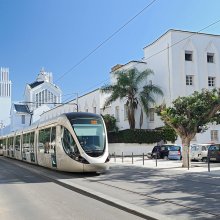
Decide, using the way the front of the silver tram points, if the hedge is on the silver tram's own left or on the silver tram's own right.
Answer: on the silver tram's own left

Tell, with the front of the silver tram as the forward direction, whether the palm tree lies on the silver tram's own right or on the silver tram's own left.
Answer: on the silver tram's own left

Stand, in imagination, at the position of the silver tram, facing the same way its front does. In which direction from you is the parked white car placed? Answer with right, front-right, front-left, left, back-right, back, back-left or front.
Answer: left
